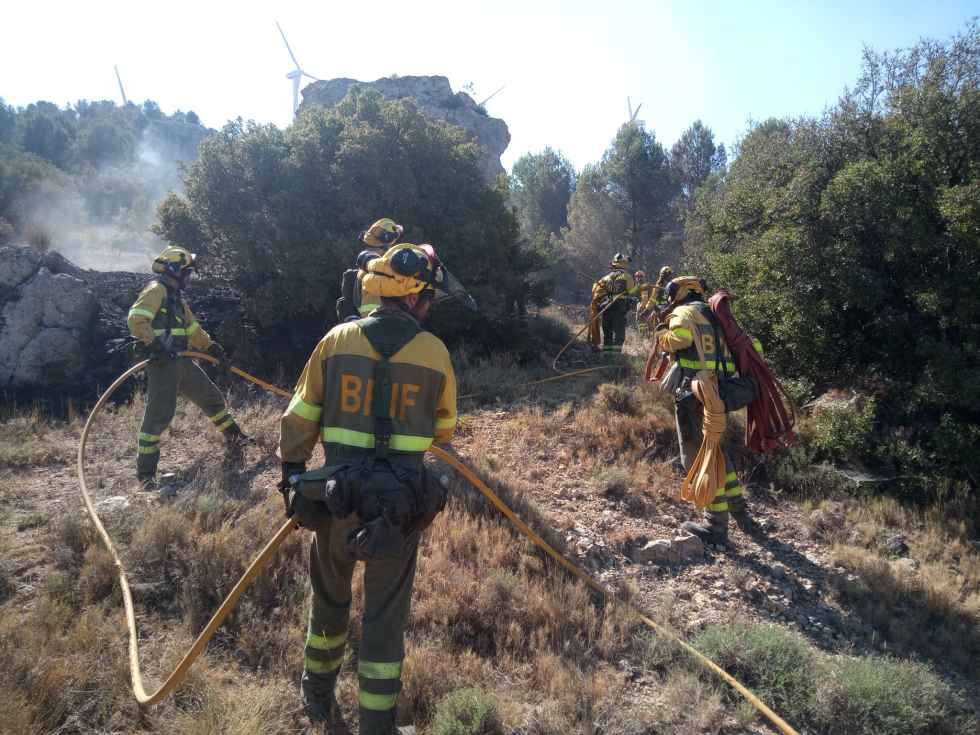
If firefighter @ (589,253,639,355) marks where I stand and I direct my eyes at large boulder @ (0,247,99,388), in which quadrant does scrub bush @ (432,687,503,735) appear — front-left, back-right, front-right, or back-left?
front-left

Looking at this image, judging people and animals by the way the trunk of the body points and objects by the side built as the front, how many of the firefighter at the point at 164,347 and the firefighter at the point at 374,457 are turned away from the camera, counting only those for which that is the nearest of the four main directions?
1

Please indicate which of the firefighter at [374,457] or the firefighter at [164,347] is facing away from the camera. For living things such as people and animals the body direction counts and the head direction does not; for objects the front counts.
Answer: the firefighter at [374,457]

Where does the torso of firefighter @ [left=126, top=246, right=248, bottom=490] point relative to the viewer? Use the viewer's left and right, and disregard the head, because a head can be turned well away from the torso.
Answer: facing the viewer and to the right of the viewer

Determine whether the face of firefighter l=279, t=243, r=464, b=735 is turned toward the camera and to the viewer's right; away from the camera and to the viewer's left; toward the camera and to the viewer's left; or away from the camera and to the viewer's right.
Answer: away from the camera and to the viewer's right

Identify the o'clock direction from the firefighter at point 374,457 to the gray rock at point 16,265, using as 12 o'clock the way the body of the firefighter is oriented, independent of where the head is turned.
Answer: The gray rock is roughly at 11 o'clock from the firefighter.

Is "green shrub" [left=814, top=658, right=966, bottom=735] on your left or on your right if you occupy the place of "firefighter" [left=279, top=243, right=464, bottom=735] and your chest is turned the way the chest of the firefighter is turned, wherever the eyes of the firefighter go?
on your right

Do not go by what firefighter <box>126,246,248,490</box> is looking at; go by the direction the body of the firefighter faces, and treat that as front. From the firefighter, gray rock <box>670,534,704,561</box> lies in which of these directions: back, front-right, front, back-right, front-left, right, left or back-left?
front

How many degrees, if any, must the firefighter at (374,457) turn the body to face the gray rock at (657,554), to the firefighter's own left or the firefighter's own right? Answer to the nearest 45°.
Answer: approximately 45° to the firefighter's own right

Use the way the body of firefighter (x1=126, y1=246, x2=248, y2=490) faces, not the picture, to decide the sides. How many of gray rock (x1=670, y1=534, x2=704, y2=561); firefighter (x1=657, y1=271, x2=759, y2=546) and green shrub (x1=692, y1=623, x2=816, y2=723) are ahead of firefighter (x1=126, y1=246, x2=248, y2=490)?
3

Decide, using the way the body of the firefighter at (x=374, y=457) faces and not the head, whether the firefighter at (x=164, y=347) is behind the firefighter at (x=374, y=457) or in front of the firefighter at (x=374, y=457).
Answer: in front

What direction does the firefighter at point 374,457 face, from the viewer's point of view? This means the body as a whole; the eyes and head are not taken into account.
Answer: away from the camera

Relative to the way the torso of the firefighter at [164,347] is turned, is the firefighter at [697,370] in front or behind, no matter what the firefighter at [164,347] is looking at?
in front
